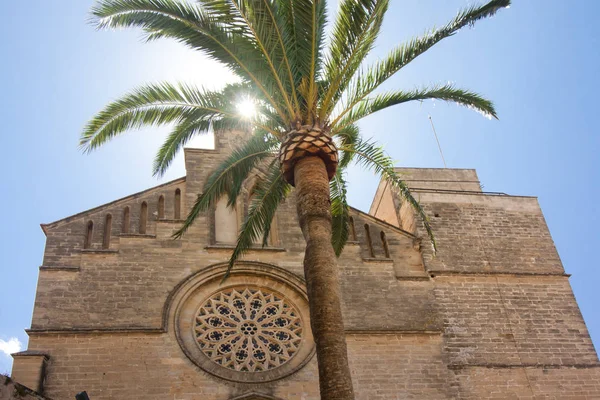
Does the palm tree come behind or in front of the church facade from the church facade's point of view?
in front

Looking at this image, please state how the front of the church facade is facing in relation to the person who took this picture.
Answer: facing the viewer
